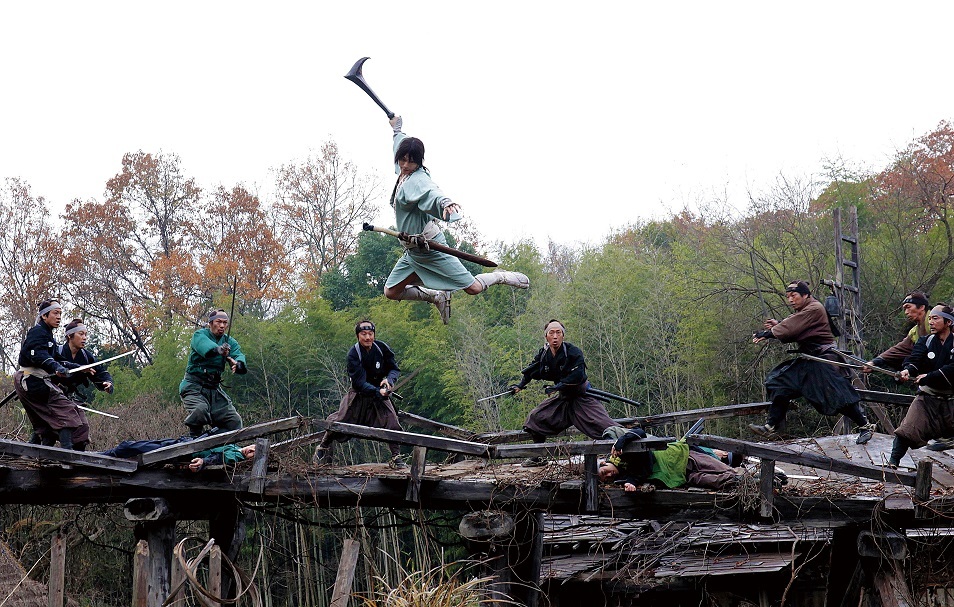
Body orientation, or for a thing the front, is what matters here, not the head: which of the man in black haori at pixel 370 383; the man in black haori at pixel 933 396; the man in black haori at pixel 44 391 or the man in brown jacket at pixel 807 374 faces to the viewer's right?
the man in black haori at pixel 44 391

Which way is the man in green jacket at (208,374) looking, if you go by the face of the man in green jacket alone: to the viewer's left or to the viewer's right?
to the viewer's right

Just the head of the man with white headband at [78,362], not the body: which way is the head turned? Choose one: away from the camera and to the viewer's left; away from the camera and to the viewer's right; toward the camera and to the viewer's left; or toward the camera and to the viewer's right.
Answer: toward the camera and to the viewer's right

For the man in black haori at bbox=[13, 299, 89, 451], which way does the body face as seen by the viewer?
to the viewer's right

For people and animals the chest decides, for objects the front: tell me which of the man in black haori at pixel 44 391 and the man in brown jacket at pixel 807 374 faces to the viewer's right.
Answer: the man in black haori

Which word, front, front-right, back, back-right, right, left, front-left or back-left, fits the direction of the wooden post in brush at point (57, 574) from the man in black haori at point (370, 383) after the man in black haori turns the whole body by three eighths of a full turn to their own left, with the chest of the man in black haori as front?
back-left

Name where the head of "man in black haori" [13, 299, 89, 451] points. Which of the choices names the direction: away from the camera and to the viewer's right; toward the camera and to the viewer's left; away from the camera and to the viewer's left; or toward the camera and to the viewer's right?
toward the camera and to the viewer's right

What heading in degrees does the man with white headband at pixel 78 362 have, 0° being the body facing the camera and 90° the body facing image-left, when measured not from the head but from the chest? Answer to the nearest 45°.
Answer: approximately 315°

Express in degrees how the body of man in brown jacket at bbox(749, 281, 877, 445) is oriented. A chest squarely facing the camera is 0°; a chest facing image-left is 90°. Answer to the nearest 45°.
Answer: approximately 90°

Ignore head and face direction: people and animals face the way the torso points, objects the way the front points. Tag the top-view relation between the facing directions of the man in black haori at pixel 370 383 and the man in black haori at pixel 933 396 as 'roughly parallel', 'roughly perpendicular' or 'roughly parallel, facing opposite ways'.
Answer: roughly perpendicular
